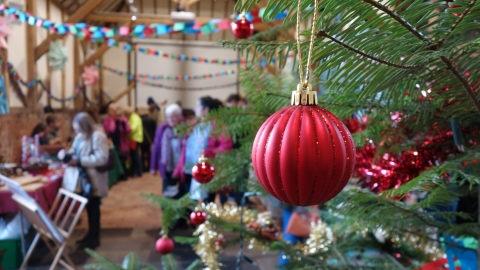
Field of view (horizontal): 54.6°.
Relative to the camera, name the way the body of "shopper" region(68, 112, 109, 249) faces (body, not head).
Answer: to the viewer's left

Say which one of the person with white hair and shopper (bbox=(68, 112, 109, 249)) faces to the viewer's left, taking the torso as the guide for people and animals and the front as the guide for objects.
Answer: the shopper

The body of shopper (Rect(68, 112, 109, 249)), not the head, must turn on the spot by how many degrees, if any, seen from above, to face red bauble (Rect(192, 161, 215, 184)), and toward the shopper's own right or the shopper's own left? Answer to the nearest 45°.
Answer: approximately 90° to the shopper's own left

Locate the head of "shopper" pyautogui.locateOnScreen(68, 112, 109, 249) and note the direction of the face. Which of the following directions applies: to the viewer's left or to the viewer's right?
to the viewer's left

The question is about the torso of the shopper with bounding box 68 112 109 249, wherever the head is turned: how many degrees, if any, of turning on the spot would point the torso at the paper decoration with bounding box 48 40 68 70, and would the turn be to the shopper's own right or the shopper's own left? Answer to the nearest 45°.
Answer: approximately 90° to the shopper's own right

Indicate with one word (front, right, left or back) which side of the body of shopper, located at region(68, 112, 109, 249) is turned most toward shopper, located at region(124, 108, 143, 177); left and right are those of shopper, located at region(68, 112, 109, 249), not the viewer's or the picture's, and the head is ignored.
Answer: right
